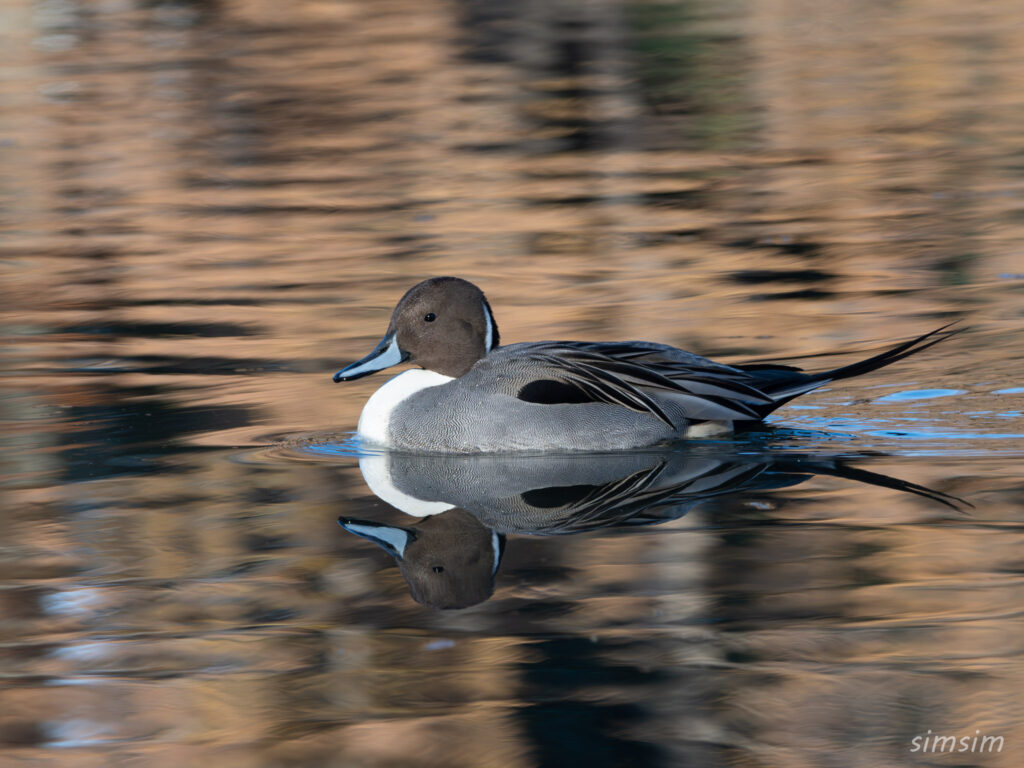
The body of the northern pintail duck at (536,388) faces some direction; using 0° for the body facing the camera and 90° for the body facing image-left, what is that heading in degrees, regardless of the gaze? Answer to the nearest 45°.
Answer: approximately 90°
